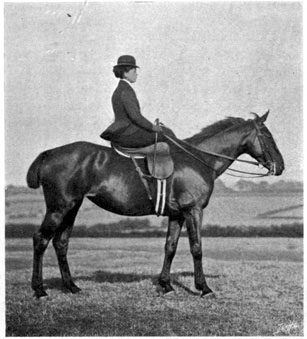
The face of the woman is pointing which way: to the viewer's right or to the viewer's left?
to the viewer's right

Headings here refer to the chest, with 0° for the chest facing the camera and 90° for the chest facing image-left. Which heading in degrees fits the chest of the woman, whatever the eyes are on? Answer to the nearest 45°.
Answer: approximately 270°

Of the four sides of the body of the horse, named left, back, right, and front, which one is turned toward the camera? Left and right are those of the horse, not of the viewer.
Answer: right
